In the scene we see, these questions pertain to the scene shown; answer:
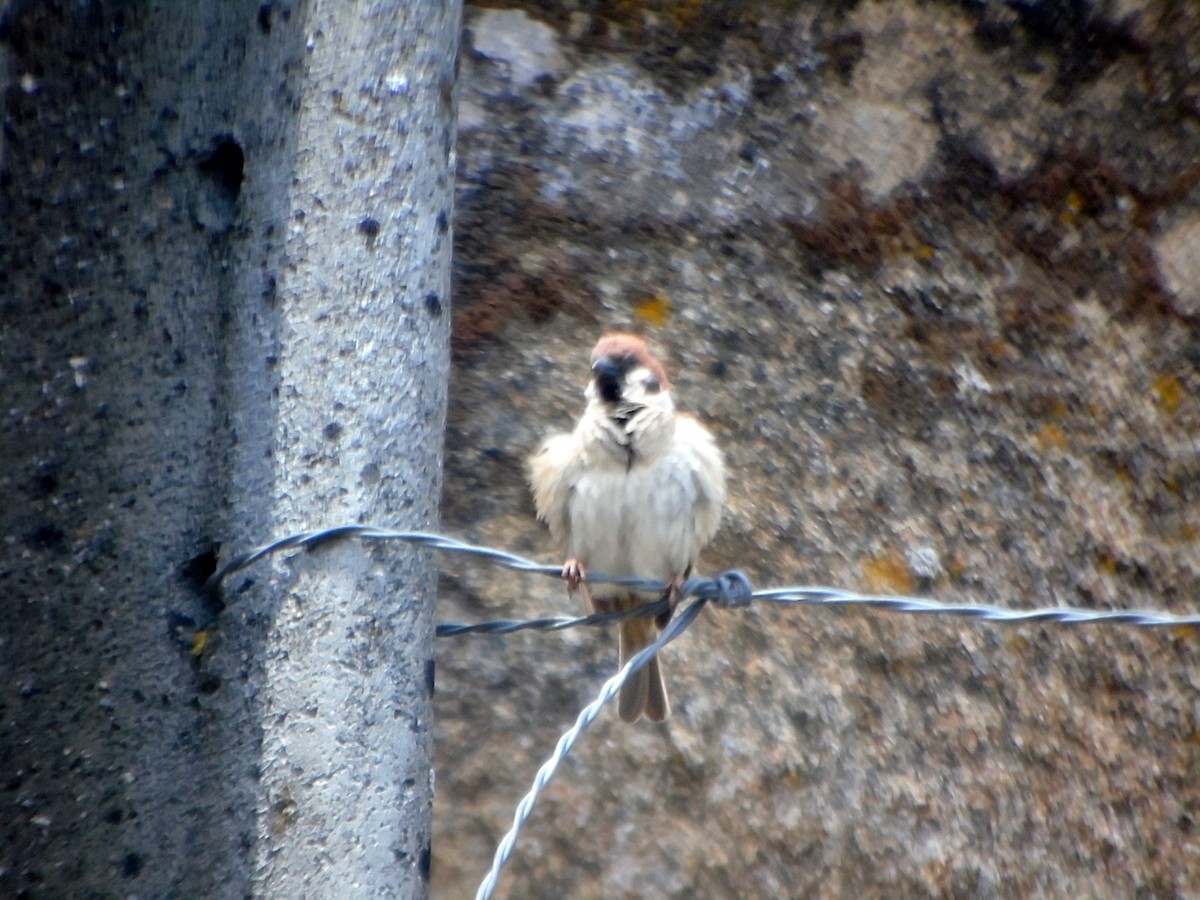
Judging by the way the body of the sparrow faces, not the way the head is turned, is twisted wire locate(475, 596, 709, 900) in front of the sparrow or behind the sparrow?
in front

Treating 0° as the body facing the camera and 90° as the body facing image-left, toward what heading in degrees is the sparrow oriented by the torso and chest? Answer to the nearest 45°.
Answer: approximately 0°
